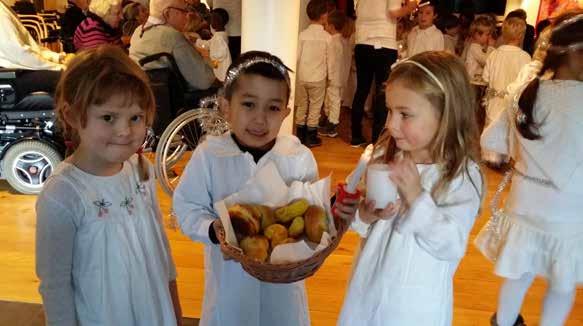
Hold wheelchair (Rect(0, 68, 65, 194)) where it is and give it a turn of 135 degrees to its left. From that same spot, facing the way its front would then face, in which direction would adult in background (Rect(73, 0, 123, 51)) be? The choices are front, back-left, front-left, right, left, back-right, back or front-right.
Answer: right

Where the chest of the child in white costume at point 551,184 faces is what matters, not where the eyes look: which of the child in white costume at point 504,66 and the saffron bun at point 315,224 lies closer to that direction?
the child in white costume

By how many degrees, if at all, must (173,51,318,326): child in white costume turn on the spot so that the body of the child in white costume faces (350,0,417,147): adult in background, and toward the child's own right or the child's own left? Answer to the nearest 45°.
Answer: approximately 180°

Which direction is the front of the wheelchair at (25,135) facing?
to the viewer's right

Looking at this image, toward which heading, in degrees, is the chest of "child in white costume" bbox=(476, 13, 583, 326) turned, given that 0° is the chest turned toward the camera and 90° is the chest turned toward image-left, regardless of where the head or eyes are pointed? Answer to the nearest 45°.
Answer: approximately 180°

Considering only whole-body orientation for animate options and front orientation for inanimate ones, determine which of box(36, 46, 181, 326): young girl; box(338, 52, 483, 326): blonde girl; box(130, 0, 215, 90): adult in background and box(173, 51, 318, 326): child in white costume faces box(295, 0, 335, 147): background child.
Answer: the adult in background

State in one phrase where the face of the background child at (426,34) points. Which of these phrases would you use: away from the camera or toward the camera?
toward the camera

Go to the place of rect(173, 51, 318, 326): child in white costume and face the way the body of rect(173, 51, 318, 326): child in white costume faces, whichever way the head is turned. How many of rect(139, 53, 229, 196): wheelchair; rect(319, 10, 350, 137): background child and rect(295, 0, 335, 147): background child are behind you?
3

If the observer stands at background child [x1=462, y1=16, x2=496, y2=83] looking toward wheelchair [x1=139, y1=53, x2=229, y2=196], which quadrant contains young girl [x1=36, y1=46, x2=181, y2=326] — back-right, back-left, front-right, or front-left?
front-left

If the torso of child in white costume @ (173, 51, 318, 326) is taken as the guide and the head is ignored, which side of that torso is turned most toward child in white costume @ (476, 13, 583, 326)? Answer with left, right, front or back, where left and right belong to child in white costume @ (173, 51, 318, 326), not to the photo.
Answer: left

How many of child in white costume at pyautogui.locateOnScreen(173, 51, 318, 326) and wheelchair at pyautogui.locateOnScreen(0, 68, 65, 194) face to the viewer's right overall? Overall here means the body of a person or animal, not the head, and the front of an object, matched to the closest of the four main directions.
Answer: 1

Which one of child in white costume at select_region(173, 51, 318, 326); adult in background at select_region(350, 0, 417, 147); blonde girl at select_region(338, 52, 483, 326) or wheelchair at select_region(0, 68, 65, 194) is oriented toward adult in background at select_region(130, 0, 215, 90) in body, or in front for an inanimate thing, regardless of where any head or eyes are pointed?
the wheelchair

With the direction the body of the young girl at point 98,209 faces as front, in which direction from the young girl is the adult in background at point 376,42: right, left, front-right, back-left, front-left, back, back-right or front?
left
